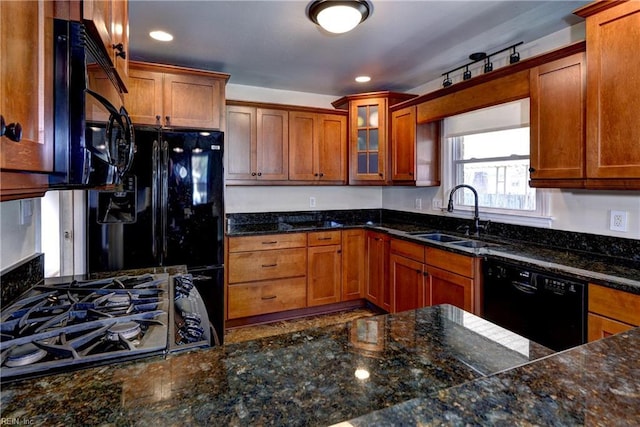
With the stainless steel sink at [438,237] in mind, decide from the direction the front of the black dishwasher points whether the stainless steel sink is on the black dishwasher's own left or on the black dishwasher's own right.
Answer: on the black dishwasher's own right

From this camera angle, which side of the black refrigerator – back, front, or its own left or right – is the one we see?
front

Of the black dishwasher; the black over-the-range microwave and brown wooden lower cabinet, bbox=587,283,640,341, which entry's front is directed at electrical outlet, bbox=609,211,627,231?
the black over-the-range microwave

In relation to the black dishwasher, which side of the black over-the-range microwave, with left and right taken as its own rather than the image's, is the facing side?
front

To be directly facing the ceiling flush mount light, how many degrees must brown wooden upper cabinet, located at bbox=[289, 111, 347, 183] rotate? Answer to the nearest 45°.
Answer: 0° — it already faces it

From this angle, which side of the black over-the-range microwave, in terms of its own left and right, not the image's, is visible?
right

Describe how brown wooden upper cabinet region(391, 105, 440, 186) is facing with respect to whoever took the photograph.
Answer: facing the viewer and to the left of the viewer

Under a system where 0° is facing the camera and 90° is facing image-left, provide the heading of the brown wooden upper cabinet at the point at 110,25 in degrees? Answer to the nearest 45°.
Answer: approximately 270°

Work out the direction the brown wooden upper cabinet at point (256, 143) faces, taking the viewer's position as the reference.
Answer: facing the viewer

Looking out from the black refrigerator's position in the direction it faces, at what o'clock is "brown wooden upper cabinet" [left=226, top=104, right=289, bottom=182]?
The brown wooden upper cabinet is roughly at 8 o'clock from the black refrigerator.

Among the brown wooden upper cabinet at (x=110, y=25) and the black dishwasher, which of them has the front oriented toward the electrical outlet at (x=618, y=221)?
the brown wooden upper cabinet

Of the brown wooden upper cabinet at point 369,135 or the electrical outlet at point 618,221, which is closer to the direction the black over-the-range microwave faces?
the electrical outlet

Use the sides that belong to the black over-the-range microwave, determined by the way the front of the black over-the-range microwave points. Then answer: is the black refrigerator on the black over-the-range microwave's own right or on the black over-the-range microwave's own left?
on the black over-the-range microwave's own left

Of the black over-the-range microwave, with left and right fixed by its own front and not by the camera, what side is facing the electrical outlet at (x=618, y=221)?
front
